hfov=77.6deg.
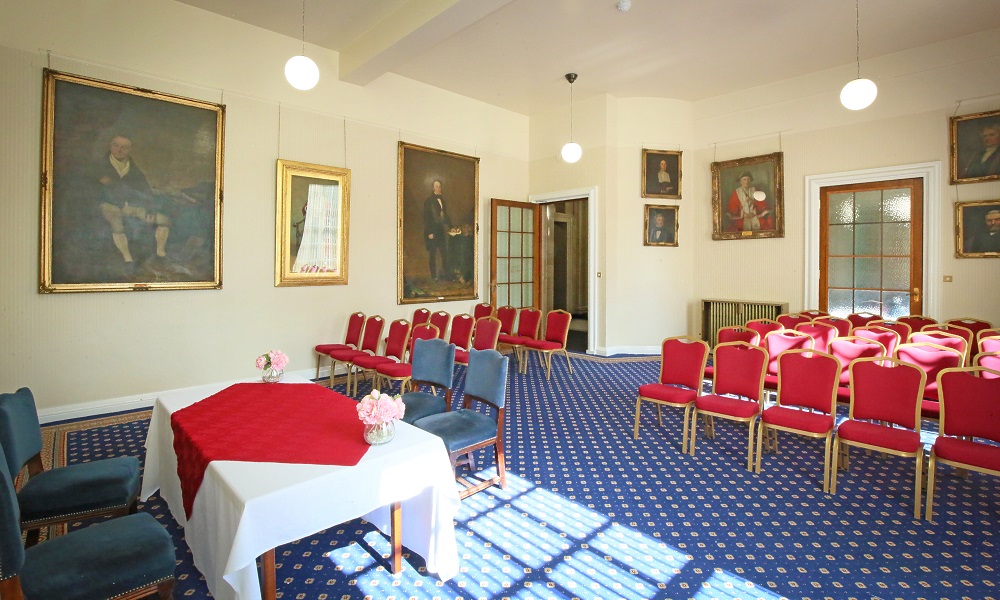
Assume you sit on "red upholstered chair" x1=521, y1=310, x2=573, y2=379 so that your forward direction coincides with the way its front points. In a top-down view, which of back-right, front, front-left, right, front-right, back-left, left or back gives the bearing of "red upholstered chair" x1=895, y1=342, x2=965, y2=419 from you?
left

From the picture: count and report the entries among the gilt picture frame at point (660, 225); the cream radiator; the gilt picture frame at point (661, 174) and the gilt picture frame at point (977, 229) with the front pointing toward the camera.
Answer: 4

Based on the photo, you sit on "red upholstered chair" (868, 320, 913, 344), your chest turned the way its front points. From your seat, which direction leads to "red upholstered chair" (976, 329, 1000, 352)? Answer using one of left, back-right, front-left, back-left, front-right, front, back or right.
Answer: left

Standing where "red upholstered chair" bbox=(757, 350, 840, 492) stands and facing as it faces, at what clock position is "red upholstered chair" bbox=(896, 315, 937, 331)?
"red upholstered chair" bbox=(896, 315, 937, 331) is roughly at 5 o'clock from "red upholstered chair" bbox=(757, 350, 840, 492).

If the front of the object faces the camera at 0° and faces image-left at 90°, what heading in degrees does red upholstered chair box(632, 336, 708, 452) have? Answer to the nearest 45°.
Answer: approximately 45°

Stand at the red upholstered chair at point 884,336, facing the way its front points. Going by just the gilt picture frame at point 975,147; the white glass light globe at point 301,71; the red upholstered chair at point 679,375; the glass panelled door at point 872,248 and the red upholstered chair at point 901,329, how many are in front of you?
2

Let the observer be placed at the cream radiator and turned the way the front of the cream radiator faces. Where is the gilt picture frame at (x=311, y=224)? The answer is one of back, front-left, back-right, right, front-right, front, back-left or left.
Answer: front-right

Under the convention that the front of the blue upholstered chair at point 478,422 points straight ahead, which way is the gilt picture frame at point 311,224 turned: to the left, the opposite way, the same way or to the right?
to the left

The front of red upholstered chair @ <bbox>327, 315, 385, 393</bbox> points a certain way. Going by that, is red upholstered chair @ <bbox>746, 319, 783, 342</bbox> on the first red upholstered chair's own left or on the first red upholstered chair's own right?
on the first red upholstered chair's own left

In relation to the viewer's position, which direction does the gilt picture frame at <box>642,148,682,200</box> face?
facing the viewer

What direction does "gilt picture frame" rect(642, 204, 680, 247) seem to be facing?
toward the camera
